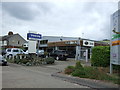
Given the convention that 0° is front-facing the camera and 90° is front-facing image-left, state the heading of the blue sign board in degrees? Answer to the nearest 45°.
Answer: approximately 0°

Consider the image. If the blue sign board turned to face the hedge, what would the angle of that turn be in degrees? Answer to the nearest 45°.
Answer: approximately 45° to its left

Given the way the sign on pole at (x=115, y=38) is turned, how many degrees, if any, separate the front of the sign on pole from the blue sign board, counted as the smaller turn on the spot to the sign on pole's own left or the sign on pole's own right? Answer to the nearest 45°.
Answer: approximately 90° to the sign on pole's own right

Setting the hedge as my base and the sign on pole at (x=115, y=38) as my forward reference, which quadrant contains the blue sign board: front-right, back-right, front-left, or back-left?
back-right

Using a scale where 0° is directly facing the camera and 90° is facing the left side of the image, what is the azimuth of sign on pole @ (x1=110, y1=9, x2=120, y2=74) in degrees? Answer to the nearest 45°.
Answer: approximately 45°
